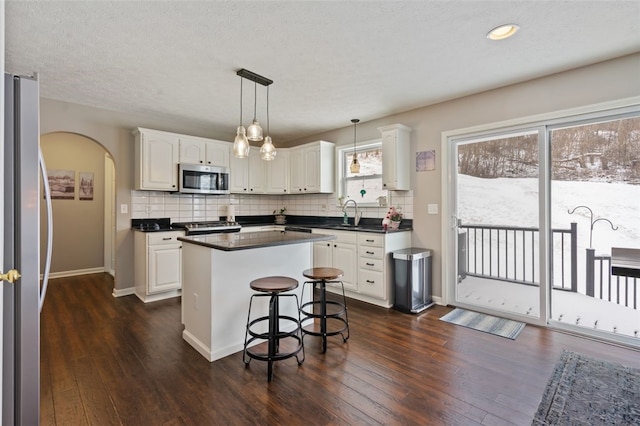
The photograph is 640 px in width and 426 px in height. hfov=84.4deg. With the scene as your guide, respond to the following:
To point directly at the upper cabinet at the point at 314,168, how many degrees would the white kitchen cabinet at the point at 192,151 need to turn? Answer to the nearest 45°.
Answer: approximately 90° to its left

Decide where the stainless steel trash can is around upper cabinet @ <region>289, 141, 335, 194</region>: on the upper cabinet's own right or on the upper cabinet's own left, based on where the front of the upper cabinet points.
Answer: on the upper cabinet's own left

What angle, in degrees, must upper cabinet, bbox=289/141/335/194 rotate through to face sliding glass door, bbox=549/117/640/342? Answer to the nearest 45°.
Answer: approximately 90° to its left

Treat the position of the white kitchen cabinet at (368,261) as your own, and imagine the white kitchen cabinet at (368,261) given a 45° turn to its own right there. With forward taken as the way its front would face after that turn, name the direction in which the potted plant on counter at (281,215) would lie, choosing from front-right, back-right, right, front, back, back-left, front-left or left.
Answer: front-right

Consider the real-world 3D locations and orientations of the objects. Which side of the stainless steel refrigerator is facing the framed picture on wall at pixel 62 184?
left

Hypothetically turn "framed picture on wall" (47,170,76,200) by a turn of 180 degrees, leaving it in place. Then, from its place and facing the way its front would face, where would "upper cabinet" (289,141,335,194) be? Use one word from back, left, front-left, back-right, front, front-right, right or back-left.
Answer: back-right

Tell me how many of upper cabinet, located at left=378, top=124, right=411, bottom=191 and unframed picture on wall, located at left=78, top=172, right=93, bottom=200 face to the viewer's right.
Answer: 0

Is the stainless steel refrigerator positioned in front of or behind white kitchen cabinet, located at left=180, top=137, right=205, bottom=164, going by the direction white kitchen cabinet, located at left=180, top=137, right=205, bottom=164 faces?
in front

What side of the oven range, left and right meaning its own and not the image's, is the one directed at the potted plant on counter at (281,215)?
left

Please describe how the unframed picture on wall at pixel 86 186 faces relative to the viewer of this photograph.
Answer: facing the viewer

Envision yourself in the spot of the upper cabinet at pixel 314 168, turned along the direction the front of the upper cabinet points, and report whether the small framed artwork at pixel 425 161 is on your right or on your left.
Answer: on your left

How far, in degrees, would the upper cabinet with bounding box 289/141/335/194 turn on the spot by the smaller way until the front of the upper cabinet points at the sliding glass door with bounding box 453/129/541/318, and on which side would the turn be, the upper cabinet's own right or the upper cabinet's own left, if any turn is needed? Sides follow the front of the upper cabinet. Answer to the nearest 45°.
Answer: approximately 90° to the upper cabinet's own left

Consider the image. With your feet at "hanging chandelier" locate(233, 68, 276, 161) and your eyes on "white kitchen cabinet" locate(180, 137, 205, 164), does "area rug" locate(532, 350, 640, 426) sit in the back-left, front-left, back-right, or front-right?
back-right

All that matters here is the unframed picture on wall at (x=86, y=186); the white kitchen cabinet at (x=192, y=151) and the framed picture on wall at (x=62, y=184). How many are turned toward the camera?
3

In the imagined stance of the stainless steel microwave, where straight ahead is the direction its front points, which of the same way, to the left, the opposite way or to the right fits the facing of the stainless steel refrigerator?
to the left

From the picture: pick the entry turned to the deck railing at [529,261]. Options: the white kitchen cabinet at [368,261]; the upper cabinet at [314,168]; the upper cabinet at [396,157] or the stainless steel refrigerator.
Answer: the stainless steel refrigerator
